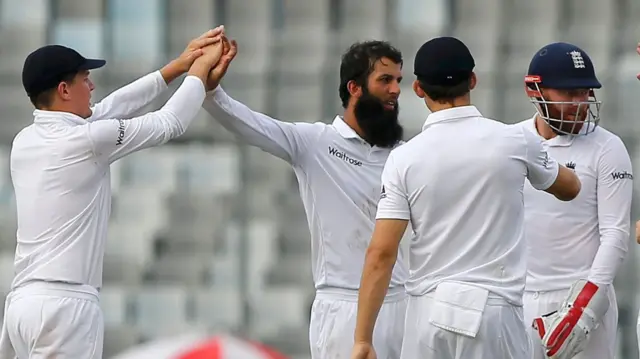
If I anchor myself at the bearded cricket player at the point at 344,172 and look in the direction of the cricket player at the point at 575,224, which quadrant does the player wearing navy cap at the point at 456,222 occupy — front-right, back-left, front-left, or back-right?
front-right

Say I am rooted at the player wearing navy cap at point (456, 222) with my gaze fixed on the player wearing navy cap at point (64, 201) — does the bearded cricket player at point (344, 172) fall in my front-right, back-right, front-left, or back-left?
front-right

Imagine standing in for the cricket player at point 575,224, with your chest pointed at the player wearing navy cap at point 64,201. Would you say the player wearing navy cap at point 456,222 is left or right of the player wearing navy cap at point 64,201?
left

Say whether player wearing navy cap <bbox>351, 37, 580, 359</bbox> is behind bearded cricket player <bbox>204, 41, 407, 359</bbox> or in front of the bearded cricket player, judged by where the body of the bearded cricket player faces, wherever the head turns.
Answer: in front

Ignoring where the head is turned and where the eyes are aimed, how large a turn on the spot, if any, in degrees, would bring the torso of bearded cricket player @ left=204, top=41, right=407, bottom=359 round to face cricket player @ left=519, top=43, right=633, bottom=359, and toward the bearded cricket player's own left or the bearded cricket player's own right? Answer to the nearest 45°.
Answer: approximately 45° to the bearded cricket player's own left

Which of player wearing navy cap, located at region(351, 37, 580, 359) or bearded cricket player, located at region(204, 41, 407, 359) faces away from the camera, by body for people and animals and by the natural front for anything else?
the player wearing navy cap

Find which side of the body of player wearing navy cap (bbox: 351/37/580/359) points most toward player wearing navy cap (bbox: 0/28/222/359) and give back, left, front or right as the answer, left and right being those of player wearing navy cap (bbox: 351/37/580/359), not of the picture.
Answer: left

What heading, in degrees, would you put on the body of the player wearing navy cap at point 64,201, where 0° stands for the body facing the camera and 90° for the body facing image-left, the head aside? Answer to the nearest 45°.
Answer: approximately 225°

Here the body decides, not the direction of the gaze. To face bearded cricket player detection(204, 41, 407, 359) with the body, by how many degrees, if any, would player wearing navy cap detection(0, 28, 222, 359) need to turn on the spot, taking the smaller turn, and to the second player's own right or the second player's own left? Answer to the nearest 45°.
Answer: approximately 45° to the second player's own right

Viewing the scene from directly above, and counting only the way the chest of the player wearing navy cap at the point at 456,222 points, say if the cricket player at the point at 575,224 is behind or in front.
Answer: in front

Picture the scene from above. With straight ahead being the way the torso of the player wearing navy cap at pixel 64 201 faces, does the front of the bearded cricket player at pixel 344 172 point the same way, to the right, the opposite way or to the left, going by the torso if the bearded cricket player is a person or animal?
to the right

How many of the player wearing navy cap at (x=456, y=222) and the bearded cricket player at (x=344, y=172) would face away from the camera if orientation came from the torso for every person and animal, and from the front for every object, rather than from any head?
1

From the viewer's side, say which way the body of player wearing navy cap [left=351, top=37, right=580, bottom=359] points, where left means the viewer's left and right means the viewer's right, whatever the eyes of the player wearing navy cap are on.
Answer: facing away from the viewer

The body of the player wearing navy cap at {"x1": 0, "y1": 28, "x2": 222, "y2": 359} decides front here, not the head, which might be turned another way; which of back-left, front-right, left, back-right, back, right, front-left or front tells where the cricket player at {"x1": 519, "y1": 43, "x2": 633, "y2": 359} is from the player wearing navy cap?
front-right

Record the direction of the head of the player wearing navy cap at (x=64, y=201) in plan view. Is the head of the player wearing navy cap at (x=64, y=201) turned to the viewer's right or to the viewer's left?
to the viewer's right
